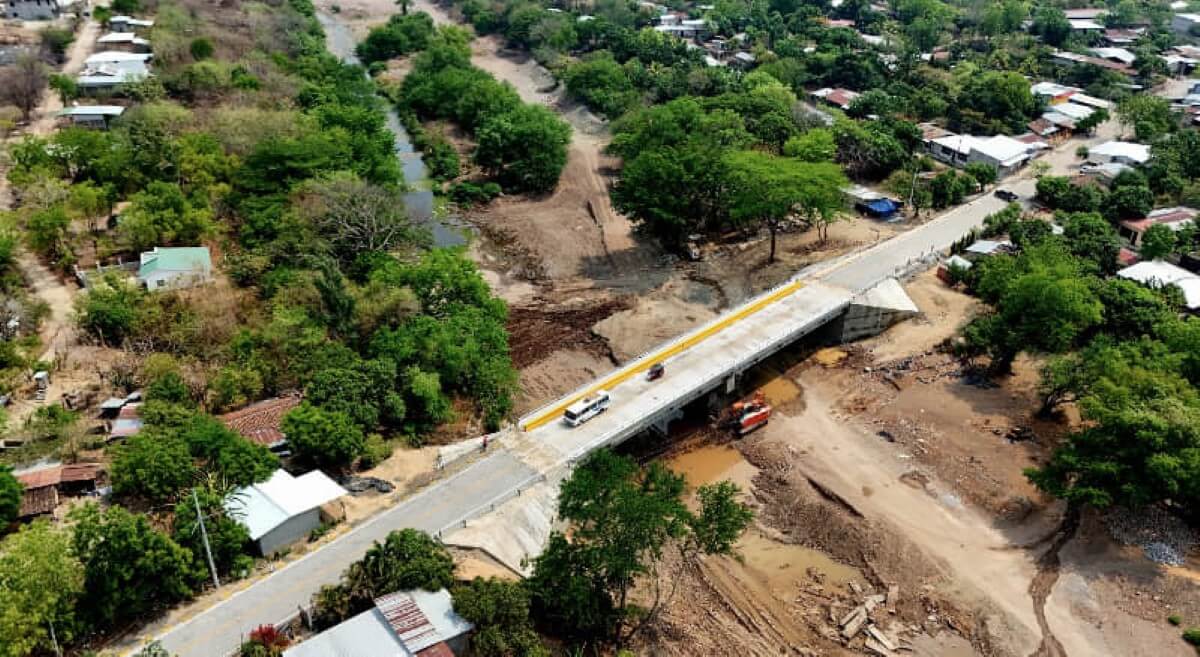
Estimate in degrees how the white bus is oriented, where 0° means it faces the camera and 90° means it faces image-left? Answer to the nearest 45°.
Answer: approximately 45°

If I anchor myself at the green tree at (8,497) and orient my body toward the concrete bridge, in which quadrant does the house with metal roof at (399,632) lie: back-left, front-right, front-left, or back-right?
front-right

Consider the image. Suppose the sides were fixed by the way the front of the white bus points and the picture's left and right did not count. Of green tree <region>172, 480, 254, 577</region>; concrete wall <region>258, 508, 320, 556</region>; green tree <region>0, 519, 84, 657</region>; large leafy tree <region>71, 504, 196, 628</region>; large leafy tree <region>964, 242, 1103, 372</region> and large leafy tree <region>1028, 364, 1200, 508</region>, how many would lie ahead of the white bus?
4

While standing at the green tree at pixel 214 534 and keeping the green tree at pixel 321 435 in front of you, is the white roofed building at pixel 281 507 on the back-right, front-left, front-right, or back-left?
front-right

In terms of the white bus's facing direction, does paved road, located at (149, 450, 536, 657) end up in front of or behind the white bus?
in front

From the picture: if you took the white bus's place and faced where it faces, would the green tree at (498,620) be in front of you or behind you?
in front

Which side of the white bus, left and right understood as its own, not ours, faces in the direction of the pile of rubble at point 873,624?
left

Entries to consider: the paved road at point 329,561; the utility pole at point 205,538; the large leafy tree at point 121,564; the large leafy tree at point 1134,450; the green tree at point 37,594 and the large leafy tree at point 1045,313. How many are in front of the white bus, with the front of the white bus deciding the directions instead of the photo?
4

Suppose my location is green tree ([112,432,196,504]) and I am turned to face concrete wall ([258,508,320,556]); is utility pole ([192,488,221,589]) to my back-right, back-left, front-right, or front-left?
front-right

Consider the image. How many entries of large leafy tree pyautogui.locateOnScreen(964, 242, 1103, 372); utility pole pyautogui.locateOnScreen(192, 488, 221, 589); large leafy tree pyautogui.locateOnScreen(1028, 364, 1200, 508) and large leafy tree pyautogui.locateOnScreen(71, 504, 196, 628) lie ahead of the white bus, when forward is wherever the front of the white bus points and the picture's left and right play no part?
2

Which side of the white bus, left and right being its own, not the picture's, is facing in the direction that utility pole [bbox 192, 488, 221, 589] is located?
front

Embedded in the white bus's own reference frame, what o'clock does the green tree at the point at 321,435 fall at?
The green tree is roughly at 1 o'clock from the white bus.
